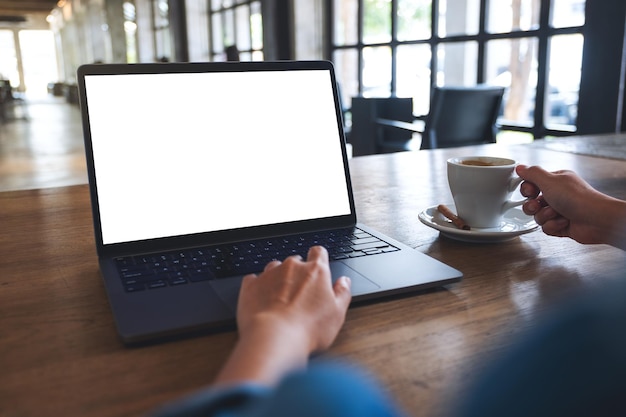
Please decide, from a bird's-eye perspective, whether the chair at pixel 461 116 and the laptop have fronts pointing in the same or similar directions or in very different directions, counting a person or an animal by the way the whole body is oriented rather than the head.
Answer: very different directions

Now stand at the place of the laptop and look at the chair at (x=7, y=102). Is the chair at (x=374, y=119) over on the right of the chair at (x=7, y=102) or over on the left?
right

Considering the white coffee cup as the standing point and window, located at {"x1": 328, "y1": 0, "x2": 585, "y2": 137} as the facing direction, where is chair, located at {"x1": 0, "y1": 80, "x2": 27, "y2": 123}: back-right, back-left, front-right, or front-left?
front-left

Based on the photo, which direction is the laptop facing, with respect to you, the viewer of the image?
facing the viewer and to the right of the viewer

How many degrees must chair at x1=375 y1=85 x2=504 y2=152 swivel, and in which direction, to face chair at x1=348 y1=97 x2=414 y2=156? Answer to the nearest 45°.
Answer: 0° — it already faces it

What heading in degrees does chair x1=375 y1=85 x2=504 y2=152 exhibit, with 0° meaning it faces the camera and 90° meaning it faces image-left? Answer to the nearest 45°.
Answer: approximately 135°

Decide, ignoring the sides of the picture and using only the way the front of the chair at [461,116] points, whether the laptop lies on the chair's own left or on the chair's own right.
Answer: on the chair's own left

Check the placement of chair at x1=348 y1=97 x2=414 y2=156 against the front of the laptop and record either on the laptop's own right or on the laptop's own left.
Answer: on the laptop's own left

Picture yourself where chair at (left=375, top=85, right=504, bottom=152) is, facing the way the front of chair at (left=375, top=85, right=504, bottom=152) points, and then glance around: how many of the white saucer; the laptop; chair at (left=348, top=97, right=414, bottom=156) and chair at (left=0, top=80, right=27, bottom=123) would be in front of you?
2

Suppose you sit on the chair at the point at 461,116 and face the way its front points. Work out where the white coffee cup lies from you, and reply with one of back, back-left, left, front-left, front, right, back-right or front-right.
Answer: back-left

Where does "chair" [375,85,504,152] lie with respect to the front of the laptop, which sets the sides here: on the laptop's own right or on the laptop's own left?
on the laptop's own left

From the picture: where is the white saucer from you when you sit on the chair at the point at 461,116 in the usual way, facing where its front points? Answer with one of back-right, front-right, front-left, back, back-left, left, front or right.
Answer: back-left
